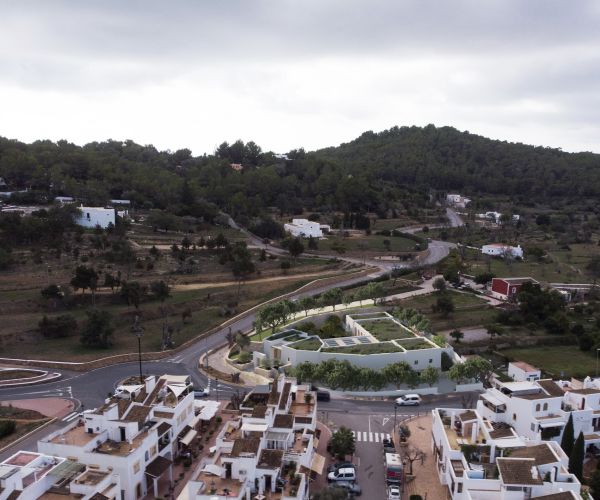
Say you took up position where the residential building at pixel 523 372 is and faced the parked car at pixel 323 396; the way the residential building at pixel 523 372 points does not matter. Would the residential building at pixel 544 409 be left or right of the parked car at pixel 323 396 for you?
left

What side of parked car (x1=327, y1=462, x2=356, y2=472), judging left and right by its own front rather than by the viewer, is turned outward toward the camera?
left

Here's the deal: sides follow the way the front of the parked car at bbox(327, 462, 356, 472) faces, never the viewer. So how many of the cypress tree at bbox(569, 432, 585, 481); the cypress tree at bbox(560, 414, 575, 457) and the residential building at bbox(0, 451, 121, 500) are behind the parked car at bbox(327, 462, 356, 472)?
2

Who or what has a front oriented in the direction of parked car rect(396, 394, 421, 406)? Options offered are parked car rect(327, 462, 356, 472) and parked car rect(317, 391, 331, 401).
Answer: parked car rect(317, 391, 331, 401)

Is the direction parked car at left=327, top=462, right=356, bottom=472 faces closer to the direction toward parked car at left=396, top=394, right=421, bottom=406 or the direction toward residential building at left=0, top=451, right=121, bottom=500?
the residential building
